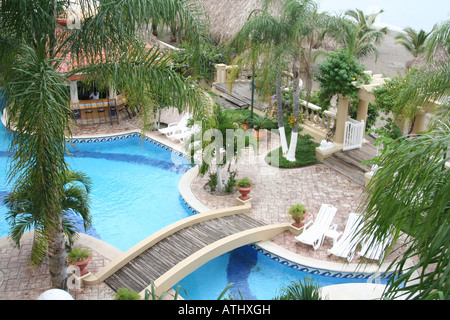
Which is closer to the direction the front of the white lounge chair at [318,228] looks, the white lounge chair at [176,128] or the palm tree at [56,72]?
the palm tree

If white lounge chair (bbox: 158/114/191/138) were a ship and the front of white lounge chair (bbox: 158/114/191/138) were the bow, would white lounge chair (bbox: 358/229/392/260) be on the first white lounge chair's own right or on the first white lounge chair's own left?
on the first white lounge chair's own left

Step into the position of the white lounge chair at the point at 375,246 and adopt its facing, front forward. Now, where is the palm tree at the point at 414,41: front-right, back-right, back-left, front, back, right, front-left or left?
back-right

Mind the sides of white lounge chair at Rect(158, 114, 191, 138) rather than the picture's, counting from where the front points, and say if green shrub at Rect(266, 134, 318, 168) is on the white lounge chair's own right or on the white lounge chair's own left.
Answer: on the white lounge chair's own left

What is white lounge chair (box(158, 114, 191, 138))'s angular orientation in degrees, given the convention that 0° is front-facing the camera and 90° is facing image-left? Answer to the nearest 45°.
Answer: approximately 45°

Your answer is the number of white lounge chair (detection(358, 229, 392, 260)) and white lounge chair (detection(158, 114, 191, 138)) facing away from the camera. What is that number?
0

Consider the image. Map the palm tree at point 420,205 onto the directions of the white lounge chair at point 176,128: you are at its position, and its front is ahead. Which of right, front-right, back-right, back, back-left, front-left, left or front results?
front-left

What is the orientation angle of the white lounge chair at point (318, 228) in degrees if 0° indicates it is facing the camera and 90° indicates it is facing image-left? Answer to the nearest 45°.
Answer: approximately 45°

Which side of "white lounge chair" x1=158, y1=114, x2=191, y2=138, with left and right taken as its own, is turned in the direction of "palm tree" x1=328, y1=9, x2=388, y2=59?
back

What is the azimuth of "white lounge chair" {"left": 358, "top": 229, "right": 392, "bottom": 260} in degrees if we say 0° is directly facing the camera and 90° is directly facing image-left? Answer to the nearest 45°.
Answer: approximately 45°

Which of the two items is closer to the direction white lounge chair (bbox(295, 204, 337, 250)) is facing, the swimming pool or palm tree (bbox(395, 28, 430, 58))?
the swimming pool
